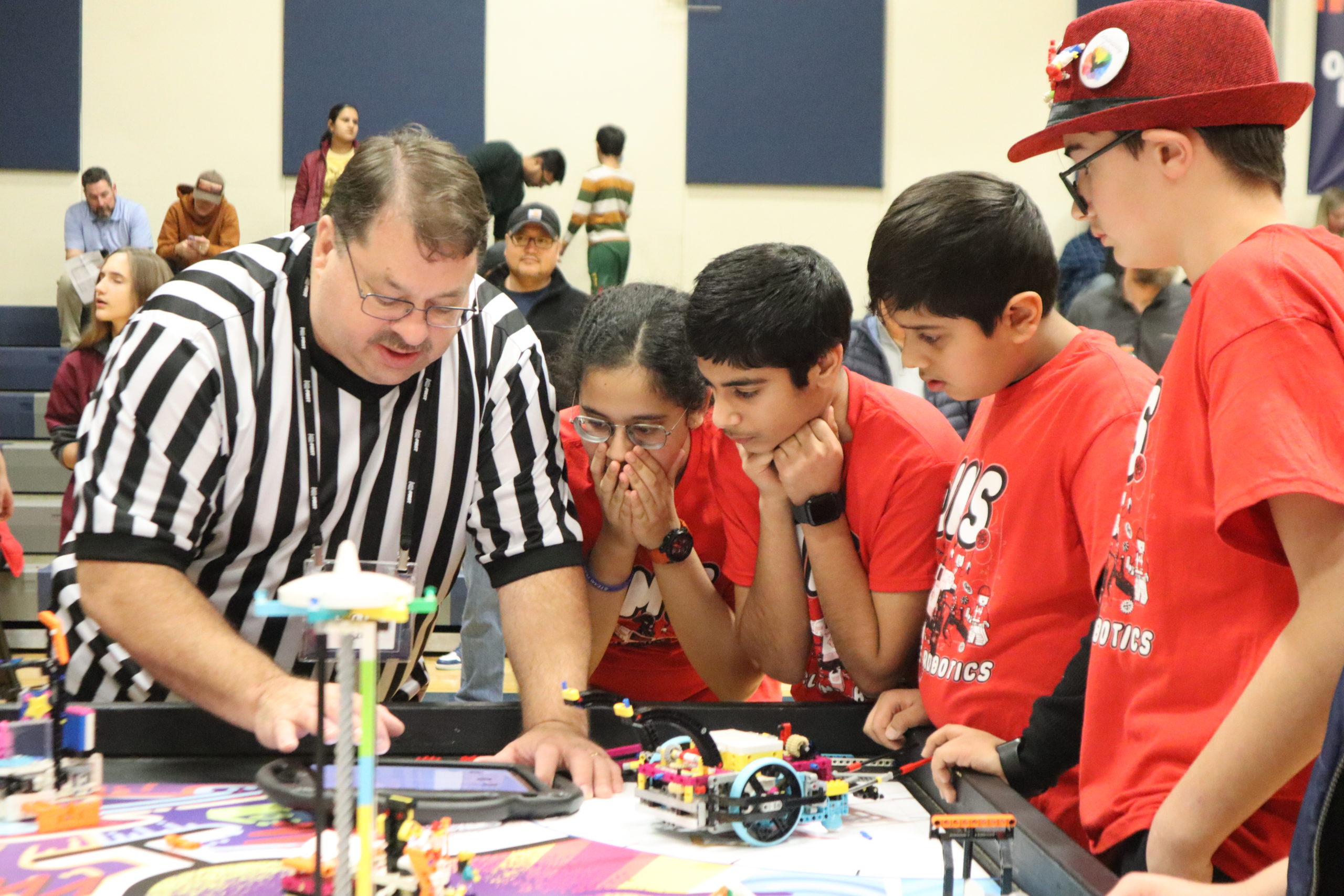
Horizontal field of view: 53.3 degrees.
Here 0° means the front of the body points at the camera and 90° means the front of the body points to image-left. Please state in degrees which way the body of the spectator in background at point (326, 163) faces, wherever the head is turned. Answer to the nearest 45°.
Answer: approximately 315°

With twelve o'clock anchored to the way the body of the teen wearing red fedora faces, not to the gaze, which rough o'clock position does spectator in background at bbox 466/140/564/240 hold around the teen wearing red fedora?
The spectator in background is roughly at 2 o'clock from the teen wearing red fedora.

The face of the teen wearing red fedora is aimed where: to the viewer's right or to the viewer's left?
to the viewer's left

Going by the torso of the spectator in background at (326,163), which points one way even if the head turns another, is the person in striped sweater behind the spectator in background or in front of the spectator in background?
in front

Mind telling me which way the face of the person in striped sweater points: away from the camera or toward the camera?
away from the camera

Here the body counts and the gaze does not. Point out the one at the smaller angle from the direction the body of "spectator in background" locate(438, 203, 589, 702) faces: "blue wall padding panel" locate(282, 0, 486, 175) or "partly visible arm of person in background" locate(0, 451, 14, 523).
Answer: the partly visible arm of person in background

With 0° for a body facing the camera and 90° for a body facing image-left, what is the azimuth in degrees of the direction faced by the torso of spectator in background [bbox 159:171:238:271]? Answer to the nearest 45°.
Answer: approximately 0°

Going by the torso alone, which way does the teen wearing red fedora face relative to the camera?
to the viewer's left

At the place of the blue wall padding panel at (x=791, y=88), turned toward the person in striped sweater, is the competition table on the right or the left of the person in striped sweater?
left

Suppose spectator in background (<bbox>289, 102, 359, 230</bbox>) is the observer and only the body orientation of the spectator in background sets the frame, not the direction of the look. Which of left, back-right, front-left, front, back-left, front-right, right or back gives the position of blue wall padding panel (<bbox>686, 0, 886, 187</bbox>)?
front-left

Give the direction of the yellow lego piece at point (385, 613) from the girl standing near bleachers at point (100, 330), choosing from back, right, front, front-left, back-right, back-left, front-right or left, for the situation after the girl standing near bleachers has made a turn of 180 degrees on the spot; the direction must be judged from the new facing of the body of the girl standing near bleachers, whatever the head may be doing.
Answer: back-right
